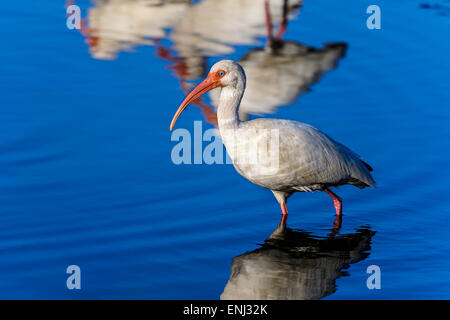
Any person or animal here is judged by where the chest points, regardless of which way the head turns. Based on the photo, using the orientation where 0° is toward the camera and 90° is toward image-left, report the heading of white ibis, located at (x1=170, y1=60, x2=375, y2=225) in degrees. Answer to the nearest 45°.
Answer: approximately 90°
